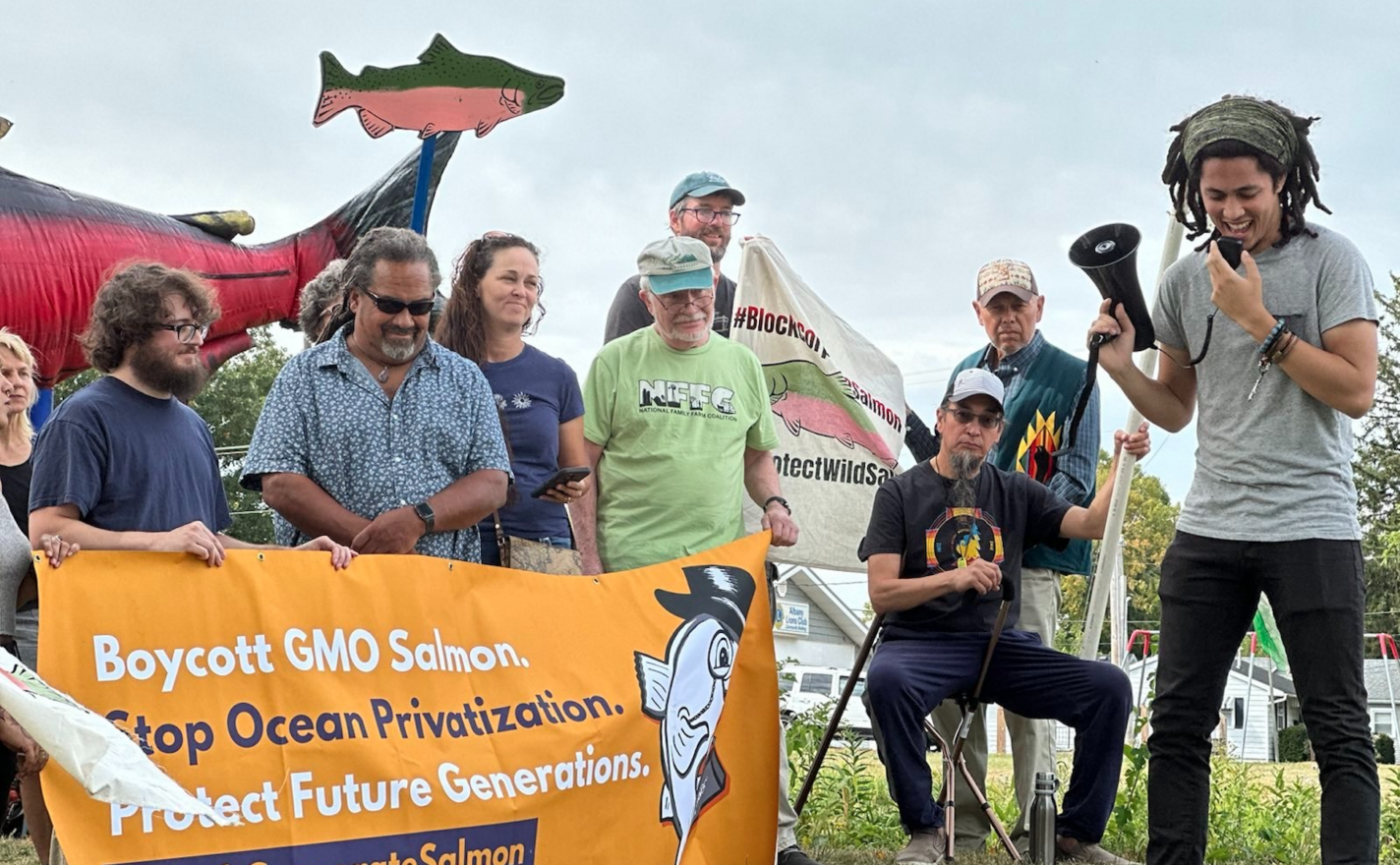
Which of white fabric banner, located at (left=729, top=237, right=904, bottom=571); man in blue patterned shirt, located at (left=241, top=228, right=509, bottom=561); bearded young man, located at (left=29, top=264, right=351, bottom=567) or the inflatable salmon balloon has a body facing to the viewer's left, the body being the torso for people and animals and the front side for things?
the inflatable salmon balloon

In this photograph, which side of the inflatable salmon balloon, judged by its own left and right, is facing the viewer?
left

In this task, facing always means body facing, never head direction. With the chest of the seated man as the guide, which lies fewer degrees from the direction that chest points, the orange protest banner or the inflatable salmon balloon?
the orange protest banner

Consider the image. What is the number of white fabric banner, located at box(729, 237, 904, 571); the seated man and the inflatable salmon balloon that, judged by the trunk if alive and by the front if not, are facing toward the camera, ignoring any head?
2

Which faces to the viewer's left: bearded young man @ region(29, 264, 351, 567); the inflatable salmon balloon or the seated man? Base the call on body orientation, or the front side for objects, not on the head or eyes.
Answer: the inflatable salmon balloon

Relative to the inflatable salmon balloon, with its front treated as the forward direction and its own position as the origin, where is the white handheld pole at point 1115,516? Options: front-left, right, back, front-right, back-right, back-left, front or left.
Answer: back-left

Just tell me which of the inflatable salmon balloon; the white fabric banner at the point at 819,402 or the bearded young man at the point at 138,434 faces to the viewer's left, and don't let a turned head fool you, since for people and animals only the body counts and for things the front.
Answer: the inflatable salmon balloon

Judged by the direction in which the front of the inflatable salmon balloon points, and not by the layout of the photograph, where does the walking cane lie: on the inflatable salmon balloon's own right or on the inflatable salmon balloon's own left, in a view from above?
on the inflatable salmon balloon's own left

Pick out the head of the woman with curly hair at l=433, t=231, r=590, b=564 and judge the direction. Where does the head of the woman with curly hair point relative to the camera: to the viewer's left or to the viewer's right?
to the viewer's right
